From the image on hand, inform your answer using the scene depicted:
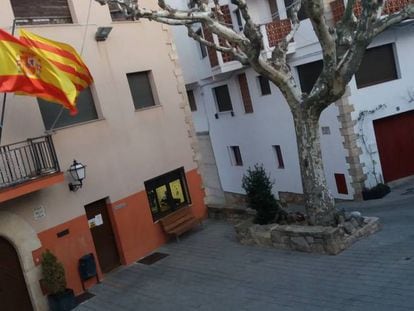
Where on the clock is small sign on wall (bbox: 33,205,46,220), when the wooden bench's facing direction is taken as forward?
The small sign on wall is roughly at 3 o'clock from the wooden bench.

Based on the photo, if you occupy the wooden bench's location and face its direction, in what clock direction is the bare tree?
The bare tree is roughly at 12 o'clock from the wooden bench.

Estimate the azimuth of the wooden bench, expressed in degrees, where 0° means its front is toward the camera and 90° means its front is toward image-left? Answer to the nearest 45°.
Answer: approximately 315°

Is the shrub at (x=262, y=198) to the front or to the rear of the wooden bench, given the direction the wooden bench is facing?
to the front

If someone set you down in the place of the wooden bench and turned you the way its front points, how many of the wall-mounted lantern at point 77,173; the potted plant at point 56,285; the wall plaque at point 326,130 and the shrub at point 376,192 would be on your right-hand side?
2

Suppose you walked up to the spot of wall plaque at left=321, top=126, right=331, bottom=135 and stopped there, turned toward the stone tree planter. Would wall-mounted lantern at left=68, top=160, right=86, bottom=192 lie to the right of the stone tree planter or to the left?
right

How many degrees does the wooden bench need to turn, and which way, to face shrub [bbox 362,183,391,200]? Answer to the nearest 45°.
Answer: approximately 45° to its left

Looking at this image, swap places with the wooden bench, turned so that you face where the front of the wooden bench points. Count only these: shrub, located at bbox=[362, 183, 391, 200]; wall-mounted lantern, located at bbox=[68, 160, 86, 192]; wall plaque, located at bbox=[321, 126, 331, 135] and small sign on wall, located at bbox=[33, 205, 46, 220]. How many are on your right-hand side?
2

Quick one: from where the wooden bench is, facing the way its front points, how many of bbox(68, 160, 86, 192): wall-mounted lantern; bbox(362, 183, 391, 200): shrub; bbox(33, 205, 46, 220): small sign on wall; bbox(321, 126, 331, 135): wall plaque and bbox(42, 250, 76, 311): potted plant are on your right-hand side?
3

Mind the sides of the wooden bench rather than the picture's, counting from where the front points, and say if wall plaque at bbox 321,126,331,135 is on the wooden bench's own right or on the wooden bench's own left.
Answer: on the wooden bench's own left

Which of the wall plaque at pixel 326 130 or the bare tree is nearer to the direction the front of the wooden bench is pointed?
the bare tree

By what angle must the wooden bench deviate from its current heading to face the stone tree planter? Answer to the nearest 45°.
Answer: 0° — it already faces it

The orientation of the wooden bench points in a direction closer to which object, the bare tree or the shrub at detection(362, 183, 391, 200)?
the bare tree

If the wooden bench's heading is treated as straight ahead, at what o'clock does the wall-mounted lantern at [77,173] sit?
The wall-mounted lantern is roughly at 3 o'clock from the wooden bench.

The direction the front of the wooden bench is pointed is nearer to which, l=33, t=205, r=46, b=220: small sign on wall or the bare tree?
the bare tree

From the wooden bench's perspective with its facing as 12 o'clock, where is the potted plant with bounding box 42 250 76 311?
The potted plant is roughly at 3 o'clock from the wooden bench.
